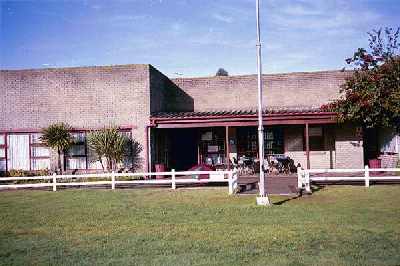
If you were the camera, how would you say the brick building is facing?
facing the viewer

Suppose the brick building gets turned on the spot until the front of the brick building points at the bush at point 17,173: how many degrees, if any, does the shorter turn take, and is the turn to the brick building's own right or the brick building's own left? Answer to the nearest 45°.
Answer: approximately 90° to the brick building's own right
